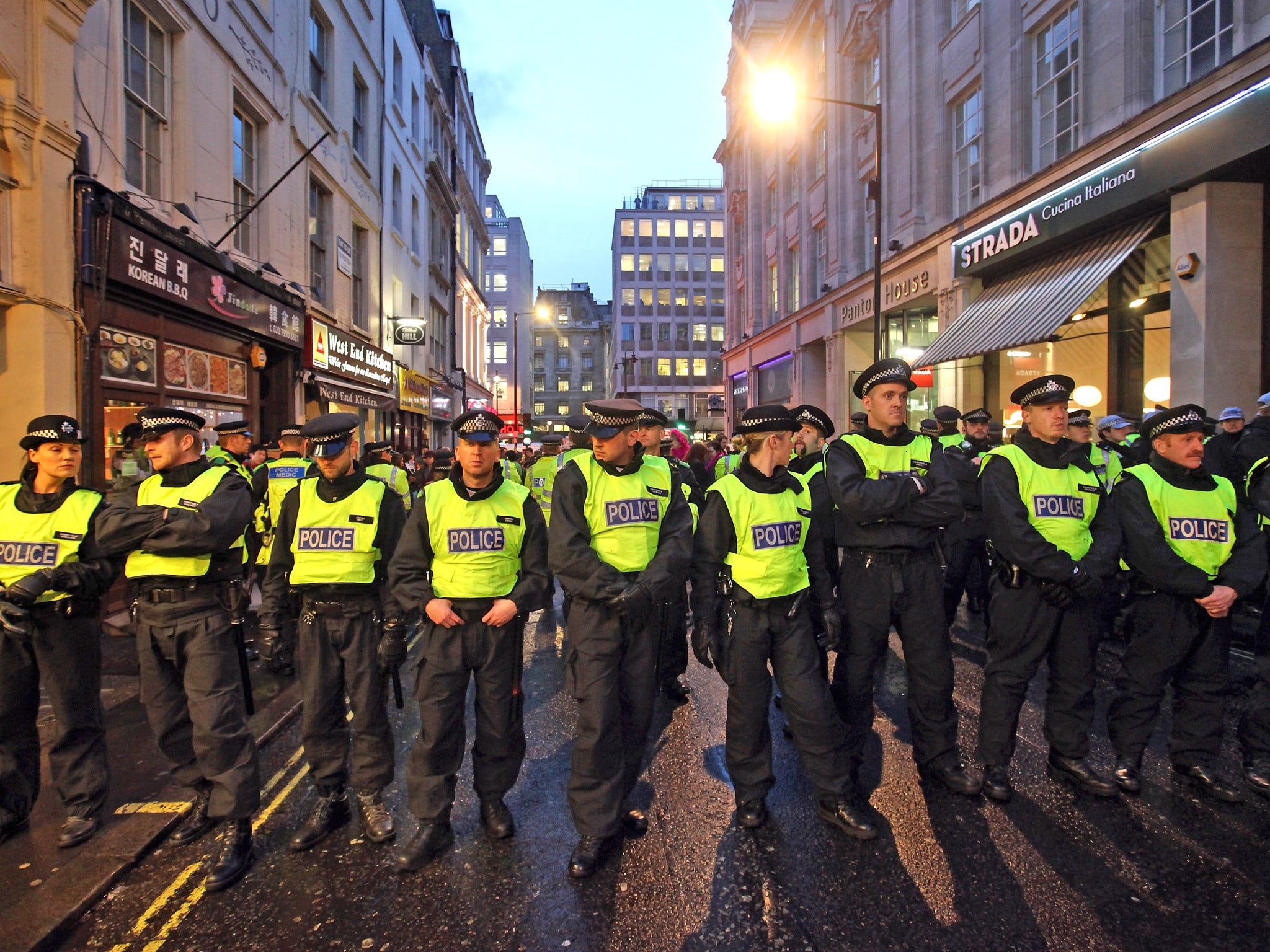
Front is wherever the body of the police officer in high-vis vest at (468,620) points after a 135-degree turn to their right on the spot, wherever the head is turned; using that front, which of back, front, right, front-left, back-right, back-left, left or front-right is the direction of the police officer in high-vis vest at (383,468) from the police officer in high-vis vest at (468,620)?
front-right

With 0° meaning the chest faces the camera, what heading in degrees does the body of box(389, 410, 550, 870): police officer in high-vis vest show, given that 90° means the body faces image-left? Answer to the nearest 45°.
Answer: approximately 0°

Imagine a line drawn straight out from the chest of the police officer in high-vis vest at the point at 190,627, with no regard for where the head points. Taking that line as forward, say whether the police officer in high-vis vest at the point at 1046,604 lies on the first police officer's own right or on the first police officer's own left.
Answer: on the first police officer's own left

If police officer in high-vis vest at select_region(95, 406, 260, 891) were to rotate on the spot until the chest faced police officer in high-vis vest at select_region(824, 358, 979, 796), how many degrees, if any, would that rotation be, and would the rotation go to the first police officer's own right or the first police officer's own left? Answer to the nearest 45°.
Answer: approximately 90° to the first police officer's own left

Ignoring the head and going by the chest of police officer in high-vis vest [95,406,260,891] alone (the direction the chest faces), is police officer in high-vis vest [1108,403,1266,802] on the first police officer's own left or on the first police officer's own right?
on the first police officer's own left

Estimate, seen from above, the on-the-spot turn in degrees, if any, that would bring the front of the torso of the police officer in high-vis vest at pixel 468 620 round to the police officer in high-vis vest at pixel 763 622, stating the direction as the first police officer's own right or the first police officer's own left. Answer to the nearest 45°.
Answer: approximately 90° to the first police officer's own left

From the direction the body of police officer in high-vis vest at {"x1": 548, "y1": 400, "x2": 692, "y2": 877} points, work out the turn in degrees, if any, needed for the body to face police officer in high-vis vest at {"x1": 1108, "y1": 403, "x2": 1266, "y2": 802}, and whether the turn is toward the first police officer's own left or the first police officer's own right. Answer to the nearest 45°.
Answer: approximately 90° to the first police officer's own left
